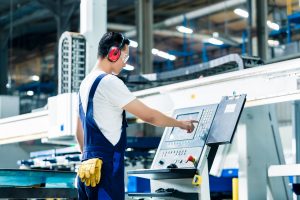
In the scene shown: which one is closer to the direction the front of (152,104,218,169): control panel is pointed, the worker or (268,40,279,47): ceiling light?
the worker

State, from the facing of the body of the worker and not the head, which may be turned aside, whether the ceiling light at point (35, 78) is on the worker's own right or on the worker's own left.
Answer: on the worker's own left

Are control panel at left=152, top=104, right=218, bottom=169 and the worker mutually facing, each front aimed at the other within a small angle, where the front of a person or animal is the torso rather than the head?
yes

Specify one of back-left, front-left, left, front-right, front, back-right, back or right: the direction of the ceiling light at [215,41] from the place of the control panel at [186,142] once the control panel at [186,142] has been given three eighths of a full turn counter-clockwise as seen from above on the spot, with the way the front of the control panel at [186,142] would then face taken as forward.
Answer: left

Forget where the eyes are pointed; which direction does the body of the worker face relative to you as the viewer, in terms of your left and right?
facing away from the viewer and to the right of the viewer

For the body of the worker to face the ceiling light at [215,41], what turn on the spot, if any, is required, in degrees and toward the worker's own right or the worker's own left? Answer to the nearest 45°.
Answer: approximately 45° to the worker's own left

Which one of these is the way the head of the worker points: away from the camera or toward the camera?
away from the camera

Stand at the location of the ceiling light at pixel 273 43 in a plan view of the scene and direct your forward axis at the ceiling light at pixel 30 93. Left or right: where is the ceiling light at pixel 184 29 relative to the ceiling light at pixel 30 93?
left

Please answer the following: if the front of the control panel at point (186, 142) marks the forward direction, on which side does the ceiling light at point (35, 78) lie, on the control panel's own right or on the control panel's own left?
on the control panel's own right

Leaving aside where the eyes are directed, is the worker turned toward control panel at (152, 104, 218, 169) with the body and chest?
yes

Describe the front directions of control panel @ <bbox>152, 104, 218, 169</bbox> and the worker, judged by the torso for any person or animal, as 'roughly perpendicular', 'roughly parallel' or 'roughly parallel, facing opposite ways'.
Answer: roughly parallel, facing opposite ways

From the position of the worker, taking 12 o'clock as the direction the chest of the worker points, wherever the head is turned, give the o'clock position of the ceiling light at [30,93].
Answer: The ceiling light is roughly at 10 o'clock from the worker.

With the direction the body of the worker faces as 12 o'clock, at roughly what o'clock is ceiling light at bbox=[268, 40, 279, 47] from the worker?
The ceiling light is roughly at 11 o'clock from the worker.

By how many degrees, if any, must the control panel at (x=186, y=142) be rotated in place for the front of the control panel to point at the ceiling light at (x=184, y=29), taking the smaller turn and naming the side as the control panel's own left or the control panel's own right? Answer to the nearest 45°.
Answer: approximately 135° to the control panel's own right

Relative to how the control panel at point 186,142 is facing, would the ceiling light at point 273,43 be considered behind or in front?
behind

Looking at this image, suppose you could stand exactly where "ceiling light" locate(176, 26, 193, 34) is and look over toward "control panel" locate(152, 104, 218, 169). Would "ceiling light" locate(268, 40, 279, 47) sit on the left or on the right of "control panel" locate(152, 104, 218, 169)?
left

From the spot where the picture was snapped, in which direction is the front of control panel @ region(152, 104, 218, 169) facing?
facing the viewer and to the left of the viewer

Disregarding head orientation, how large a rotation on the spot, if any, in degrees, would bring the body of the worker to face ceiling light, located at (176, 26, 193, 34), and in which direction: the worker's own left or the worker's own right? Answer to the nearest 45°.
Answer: approximately 45° to the worker's own left
